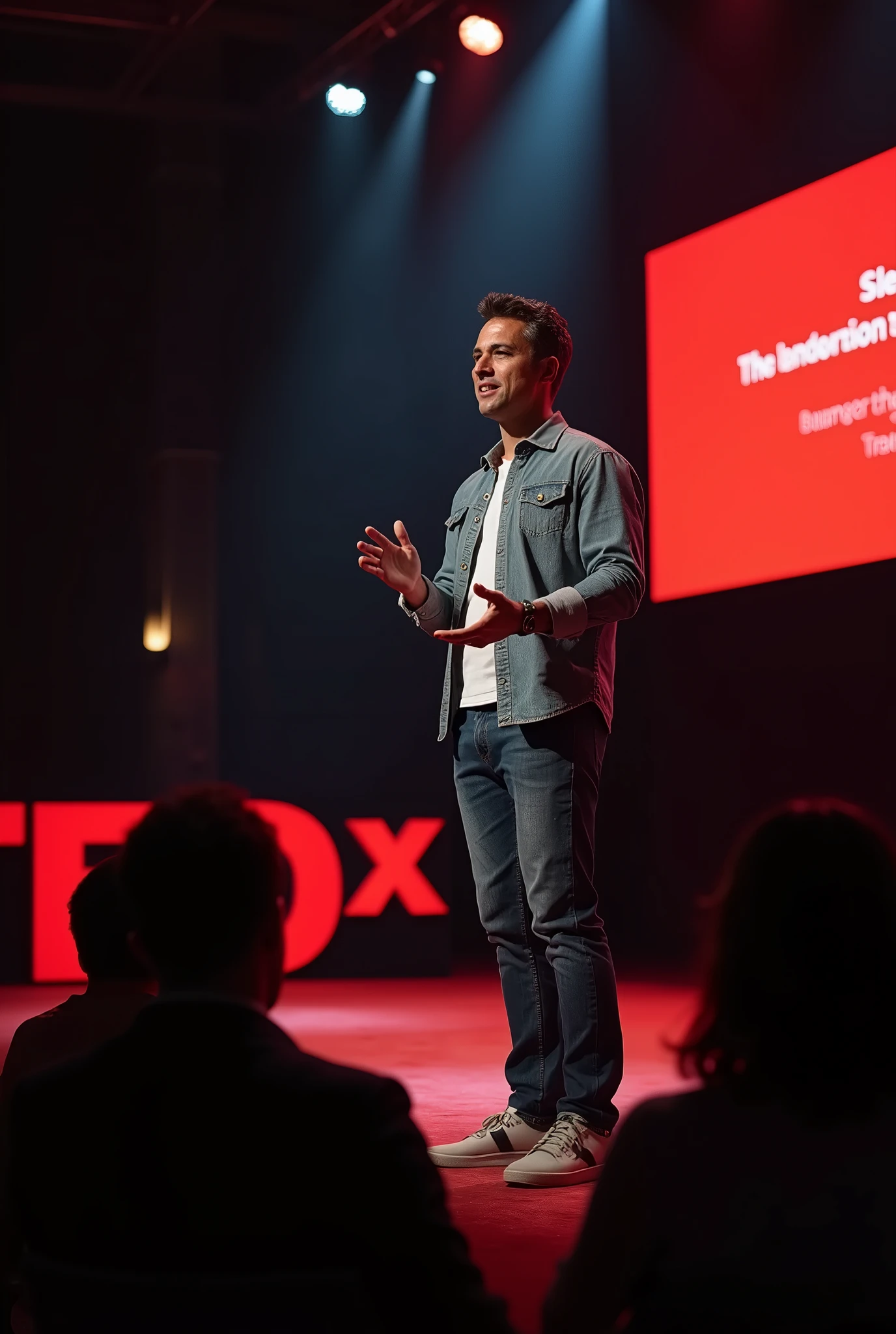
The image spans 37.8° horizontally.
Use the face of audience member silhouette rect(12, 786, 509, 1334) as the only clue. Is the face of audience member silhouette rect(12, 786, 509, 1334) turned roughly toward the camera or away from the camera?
away from the camera

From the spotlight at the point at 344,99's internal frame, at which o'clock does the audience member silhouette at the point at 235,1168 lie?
The audience member silhouette is roughly at 12 o'clock from the spotlight.

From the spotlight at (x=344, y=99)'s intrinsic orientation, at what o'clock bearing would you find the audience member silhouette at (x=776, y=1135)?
The audience member silhouette is roughly at 12 o'clock from the spotlight.

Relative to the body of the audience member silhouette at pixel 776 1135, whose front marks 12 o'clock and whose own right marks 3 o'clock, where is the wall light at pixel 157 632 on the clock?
The wall light is roughly at 11 o'clock from the audience member silhouette.

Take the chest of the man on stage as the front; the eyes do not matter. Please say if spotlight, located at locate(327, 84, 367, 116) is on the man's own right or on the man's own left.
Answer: on the man's own right

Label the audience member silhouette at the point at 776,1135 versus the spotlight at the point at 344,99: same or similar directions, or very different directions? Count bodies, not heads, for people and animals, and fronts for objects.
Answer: very different directions

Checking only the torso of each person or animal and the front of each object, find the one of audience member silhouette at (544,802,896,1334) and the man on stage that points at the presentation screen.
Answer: the audience member silhouette

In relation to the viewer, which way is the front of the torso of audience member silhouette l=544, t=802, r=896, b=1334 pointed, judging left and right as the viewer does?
facing away from the viewer
